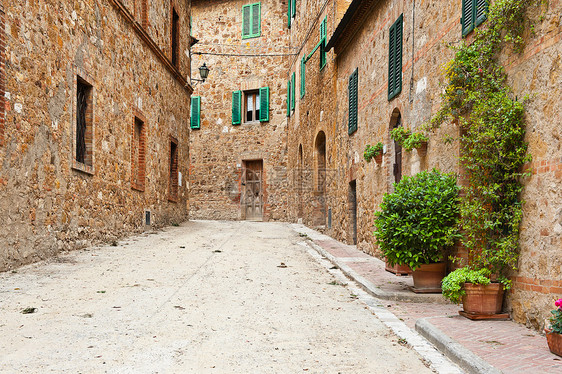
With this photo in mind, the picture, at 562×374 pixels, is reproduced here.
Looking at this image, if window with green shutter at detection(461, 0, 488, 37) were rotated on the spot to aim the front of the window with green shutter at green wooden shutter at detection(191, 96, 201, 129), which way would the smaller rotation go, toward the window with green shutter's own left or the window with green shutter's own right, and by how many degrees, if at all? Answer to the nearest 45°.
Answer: approximately 90° to the window with green shutter's own right

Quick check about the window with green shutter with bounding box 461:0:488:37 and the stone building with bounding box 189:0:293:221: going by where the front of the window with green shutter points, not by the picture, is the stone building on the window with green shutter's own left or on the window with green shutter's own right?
on the window with green shutter's own right

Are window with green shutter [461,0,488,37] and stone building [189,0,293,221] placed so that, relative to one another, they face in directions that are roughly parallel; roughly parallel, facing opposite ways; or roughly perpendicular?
roughly perpendicular

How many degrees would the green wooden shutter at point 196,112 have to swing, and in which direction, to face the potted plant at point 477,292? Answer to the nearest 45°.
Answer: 0° — it already faces it

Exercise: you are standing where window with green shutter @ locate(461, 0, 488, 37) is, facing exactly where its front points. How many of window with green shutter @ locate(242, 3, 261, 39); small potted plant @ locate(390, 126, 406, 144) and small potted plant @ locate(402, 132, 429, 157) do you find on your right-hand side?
3

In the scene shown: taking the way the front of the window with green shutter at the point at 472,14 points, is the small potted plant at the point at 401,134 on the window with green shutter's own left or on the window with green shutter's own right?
on the window with green shutter's own right

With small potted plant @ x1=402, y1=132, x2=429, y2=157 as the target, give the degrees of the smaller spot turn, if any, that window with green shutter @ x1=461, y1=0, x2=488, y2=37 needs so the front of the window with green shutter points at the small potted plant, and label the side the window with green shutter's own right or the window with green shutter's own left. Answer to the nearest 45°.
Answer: approximately 90° to the window with green shutter's own right
